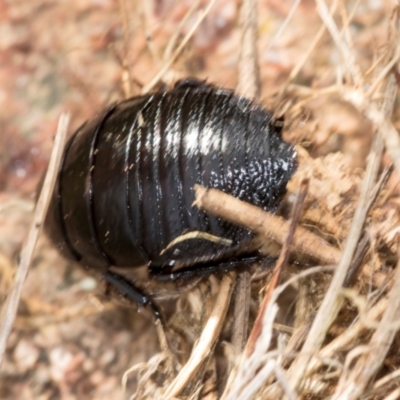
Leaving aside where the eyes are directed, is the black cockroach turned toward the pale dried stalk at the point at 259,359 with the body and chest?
no

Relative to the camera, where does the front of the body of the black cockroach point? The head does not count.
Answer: to the viewer's left
